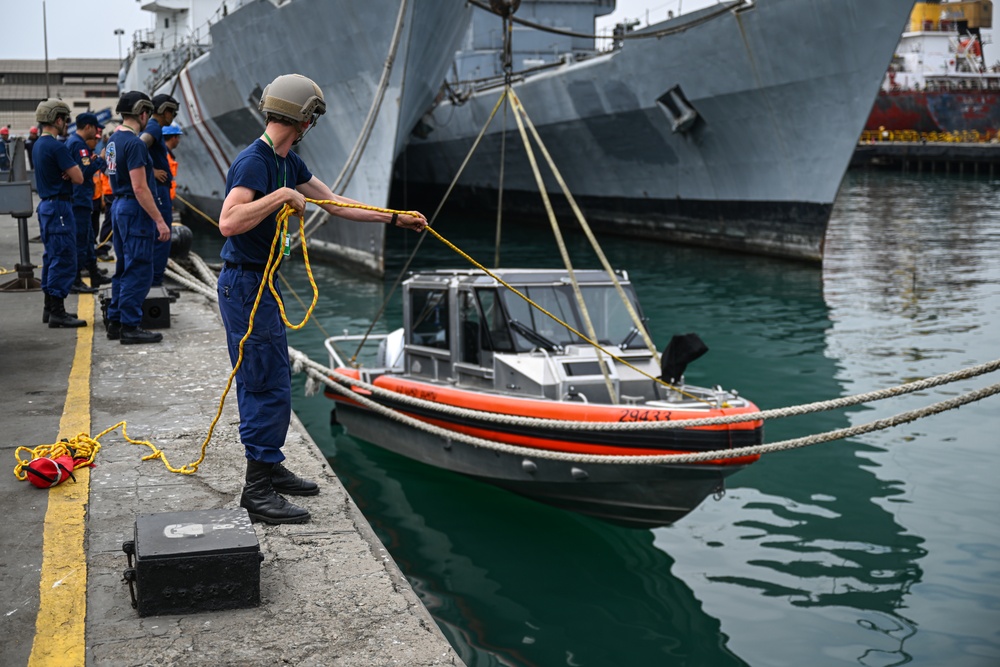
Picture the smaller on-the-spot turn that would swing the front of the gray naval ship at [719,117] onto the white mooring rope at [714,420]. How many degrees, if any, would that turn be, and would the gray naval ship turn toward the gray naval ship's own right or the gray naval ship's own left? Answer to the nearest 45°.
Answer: approximately 45° to the gray naval ship's own right

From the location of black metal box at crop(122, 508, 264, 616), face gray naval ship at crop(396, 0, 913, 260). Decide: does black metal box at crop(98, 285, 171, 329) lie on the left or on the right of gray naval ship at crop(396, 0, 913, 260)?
left

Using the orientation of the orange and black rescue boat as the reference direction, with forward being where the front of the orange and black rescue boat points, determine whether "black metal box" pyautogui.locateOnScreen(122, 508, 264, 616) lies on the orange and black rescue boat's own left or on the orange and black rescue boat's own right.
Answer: on the orange and black rescue boat's own right

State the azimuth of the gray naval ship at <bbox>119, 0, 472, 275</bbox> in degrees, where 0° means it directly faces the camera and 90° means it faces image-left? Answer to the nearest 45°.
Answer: approximately 315°

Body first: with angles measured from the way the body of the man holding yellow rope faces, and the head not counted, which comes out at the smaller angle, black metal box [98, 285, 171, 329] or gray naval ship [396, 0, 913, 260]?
the gray naval ship

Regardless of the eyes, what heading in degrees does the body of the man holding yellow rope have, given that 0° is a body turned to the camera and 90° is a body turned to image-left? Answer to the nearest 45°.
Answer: approximately 270°

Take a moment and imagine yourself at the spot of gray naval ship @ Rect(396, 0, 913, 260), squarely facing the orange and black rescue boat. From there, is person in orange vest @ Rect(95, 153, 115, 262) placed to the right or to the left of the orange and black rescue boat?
right

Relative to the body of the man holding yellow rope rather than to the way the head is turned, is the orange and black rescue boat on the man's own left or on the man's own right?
on the man's own left
